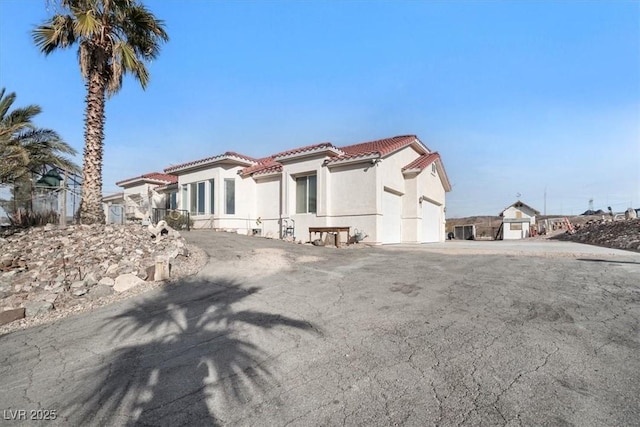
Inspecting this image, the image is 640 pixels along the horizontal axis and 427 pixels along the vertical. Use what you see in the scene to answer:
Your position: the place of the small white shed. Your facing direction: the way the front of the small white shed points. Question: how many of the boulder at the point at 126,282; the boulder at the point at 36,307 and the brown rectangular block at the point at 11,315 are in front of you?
3

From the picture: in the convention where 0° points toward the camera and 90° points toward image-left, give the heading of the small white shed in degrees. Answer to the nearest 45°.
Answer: approximately 0°

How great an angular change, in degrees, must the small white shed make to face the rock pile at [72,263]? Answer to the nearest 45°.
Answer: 0° — it already faces it

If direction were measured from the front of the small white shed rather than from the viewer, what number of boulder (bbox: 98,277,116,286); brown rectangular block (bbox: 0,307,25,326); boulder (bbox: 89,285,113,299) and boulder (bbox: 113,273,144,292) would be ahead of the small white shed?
4
